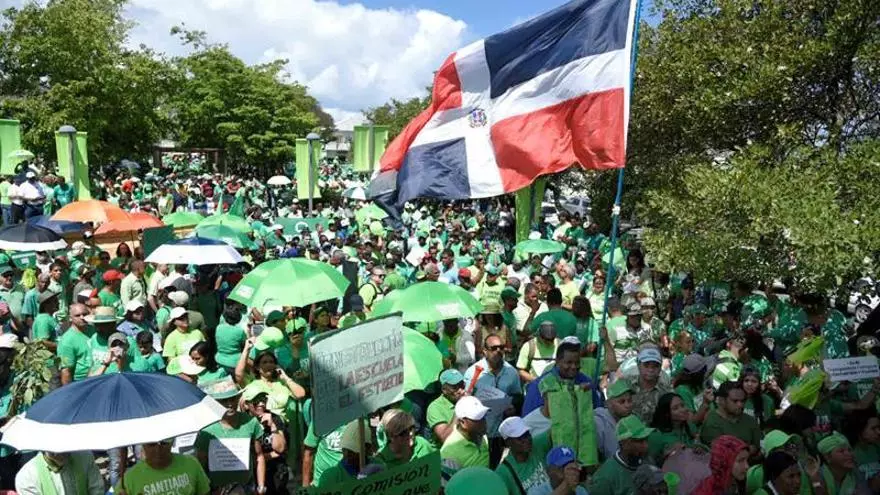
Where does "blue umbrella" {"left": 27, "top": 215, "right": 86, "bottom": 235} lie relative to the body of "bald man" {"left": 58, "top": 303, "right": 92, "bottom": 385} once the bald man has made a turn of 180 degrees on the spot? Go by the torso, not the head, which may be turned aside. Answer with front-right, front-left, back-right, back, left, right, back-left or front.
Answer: front-right

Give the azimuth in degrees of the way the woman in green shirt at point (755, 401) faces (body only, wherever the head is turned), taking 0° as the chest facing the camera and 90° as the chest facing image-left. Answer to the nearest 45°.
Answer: approximately 45°

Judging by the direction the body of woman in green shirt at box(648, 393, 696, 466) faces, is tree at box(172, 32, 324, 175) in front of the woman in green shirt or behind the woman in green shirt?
behind

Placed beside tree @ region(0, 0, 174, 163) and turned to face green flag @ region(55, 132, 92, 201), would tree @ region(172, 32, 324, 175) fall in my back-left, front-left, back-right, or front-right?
back-left
